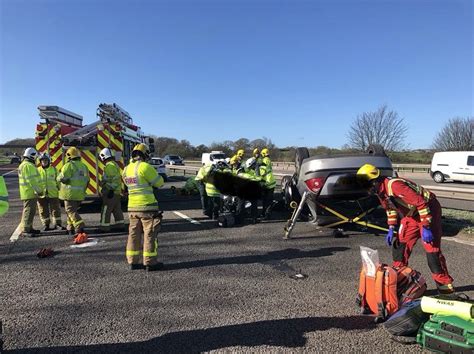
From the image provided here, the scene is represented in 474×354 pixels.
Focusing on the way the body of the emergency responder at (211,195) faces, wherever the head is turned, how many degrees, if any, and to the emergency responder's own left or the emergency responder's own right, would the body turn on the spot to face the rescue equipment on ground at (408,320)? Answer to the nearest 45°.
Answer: approximately 90° to the emergency responder's own right

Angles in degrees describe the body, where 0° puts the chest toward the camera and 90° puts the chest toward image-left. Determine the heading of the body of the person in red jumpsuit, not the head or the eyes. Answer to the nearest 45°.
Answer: approximately 45°

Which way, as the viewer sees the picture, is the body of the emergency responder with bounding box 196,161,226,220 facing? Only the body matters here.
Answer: to the viewer's right

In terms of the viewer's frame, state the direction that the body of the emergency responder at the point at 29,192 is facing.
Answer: to the viewer's right

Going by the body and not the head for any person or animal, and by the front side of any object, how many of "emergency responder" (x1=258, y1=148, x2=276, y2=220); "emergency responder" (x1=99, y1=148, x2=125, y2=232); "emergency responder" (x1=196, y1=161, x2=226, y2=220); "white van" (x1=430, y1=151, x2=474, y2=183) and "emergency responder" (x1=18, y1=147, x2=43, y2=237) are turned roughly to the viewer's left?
2
